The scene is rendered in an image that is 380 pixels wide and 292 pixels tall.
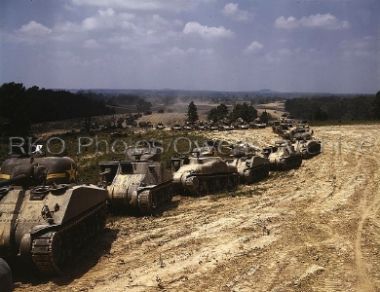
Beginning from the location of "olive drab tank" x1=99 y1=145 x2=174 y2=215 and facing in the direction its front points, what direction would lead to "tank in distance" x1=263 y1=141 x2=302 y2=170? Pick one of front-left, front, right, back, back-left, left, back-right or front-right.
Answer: back

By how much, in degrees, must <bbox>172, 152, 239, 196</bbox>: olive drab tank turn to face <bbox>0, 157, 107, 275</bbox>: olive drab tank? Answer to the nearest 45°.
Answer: approximately 45° to its left

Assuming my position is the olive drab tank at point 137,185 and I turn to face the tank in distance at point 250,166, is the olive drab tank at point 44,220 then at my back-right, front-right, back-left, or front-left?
back-right

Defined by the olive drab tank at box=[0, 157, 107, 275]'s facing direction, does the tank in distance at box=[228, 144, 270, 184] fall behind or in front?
behind
